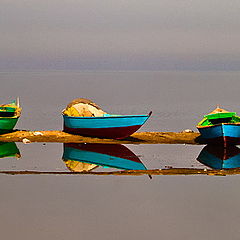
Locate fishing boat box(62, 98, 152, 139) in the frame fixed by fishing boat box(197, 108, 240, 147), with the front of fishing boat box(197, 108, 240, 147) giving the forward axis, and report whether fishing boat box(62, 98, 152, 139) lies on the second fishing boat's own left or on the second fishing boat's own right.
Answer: on the second fishing boat's own right

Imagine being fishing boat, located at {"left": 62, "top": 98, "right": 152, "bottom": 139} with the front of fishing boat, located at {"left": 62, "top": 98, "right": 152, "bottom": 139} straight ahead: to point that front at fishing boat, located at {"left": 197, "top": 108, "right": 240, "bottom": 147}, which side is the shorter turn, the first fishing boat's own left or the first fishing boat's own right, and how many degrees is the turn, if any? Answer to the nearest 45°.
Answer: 0° — it already faces it

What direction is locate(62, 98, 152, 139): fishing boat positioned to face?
to the viewer's right

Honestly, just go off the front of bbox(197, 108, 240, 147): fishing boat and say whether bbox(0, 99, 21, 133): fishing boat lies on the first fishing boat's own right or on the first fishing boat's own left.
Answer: on the first fishing boat's own right
